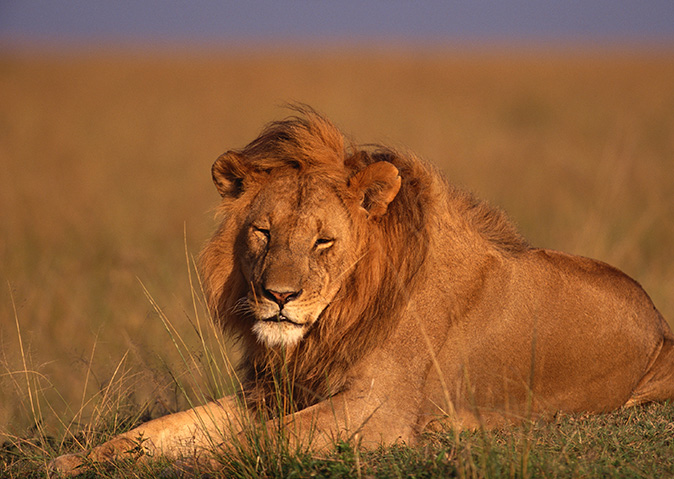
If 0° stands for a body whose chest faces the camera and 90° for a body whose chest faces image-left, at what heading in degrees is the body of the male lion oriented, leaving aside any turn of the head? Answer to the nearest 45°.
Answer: approximately 45°
